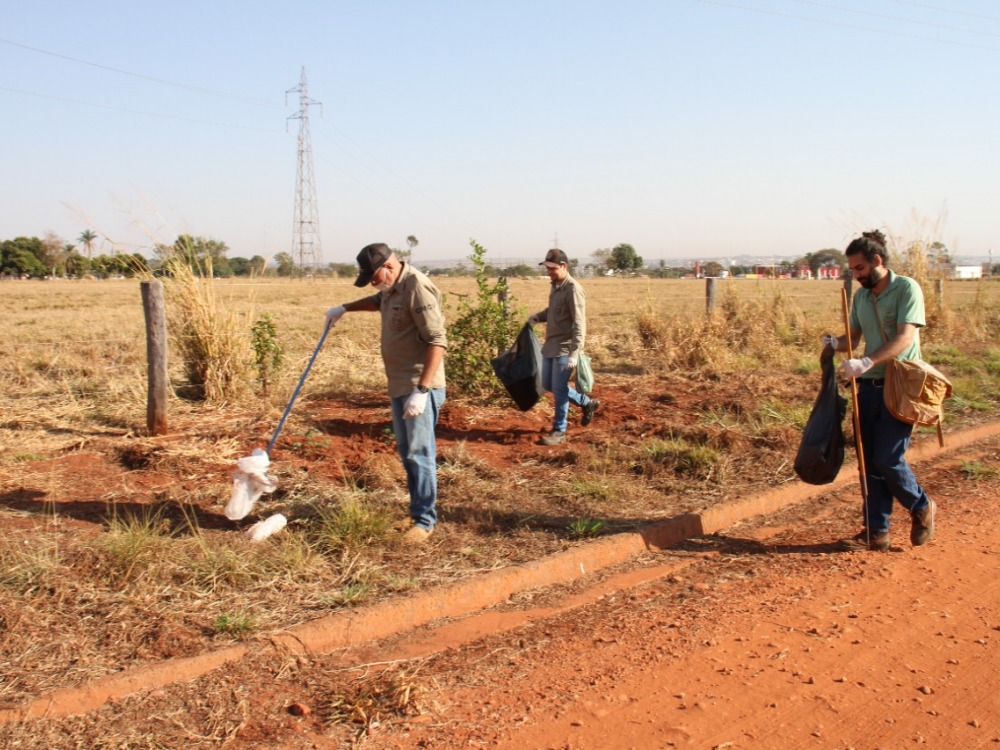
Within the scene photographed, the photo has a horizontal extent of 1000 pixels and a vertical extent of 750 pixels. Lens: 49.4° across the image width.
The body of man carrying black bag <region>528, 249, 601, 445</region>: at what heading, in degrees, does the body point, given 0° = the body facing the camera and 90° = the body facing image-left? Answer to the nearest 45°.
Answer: approximately 45°

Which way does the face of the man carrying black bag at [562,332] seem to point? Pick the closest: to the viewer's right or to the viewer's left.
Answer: to the viewer's left

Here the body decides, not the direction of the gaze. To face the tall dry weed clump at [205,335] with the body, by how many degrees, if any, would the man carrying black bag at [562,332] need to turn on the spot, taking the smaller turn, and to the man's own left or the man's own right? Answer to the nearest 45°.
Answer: approximately 45° to the man's own right

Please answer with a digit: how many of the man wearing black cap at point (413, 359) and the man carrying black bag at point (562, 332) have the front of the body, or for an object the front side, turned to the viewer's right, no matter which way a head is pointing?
0

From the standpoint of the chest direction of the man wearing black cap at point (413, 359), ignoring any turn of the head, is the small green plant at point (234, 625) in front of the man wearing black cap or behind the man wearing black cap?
in front

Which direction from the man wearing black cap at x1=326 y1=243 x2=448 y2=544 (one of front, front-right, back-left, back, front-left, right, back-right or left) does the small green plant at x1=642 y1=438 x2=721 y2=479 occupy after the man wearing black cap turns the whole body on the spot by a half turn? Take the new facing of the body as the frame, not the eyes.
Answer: front

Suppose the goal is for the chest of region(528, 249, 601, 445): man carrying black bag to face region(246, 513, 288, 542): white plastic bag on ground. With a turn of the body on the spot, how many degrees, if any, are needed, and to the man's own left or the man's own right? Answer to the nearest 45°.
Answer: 0° — they already face it

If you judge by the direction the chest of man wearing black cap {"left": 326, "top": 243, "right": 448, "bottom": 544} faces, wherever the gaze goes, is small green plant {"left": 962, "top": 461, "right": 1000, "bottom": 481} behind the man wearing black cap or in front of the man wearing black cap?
behind

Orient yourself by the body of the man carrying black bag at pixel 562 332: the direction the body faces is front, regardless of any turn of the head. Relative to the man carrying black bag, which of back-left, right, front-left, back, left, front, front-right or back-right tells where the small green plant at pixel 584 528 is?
front-left

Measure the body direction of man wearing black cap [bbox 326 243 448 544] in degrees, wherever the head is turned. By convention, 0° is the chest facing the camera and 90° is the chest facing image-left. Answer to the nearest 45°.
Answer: approximately 45°

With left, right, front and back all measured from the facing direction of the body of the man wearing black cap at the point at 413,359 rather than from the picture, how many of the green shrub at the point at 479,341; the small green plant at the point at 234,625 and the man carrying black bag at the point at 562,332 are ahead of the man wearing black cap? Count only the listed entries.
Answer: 1
